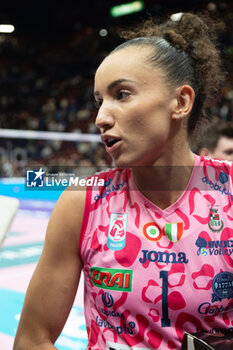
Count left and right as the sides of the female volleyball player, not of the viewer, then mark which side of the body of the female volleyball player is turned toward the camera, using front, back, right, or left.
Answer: front

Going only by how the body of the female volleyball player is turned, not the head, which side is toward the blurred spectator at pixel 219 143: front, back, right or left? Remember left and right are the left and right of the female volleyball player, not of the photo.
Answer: back
